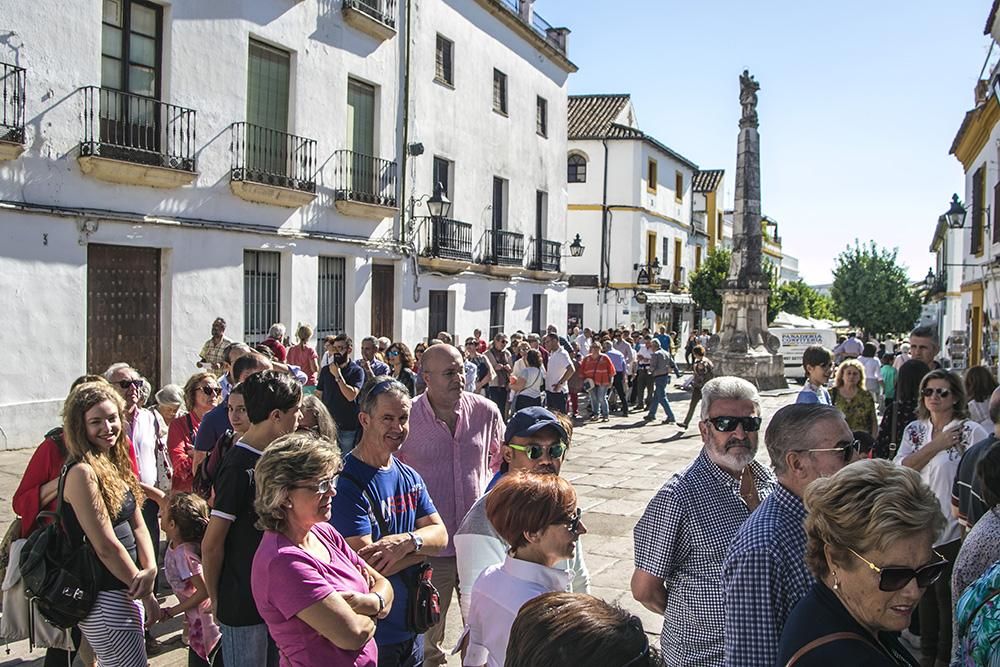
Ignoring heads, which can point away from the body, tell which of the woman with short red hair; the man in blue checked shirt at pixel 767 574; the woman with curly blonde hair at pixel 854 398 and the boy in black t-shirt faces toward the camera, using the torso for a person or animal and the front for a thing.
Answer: the woman with curly blonde hair

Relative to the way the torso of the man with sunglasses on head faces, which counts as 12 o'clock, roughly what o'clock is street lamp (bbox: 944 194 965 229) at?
The street lamp is roughly at 9 o'clock from the man with sunglasses on head.

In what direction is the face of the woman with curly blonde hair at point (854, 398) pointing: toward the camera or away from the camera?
toward the camera

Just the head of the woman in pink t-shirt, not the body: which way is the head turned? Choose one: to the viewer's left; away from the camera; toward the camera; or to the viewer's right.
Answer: to the viewer's right

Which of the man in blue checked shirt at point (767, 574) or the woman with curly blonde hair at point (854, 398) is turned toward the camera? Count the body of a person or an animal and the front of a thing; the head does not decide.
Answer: the woman with curly blonde hair

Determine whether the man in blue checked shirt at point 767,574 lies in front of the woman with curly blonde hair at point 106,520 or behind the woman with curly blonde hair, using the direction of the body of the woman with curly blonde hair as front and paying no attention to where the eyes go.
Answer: in front

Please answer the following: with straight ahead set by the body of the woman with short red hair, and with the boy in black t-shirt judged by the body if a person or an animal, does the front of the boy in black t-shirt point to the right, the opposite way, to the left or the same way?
the same way

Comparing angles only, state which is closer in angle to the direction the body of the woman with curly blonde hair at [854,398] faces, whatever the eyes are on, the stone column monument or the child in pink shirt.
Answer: the child in pink shirt

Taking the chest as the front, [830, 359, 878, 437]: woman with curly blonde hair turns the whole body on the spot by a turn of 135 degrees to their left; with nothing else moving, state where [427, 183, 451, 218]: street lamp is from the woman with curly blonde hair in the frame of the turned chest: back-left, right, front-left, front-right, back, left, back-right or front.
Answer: left

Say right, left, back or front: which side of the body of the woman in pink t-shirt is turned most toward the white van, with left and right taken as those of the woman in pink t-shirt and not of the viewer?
left

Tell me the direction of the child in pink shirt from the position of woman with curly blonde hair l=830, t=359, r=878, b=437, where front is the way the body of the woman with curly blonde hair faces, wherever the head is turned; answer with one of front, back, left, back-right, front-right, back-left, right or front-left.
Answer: front-right
